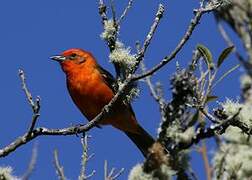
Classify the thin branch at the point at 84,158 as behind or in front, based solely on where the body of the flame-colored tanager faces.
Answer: in front

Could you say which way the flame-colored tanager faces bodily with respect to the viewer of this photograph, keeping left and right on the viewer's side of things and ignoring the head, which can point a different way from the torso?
facing the viewer and to the left of the viewer
